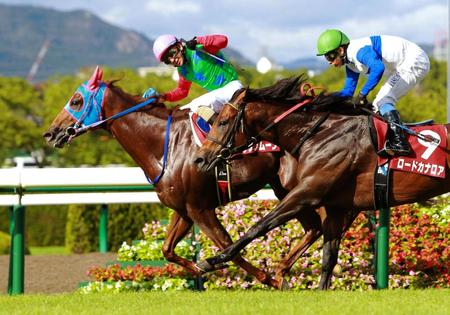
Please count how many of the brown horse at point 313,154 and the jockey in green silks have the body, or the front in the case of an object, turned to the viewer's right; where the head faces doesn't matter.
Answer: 0

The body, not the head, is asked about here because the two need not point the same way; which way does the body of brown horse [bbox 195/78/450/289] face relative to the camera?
to the viewer's left

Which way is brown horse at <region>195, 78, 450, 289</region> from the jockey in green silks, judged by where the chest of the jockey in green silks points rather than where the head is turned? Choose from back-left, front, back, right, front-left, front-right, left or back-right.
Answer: left
